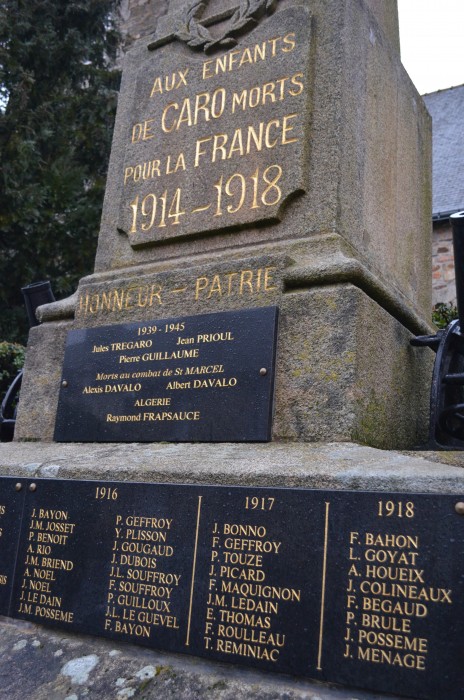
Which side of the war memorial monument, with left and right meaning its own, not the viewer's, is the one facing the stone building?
back

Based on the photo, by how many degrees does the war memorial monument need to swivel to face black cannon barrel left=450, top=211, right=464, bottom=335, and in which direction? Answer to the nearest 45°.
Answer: approximately 90° to its left

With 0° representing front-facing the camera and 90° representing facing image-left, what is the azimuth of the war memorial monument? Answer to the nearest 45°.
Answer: approximately 45°
